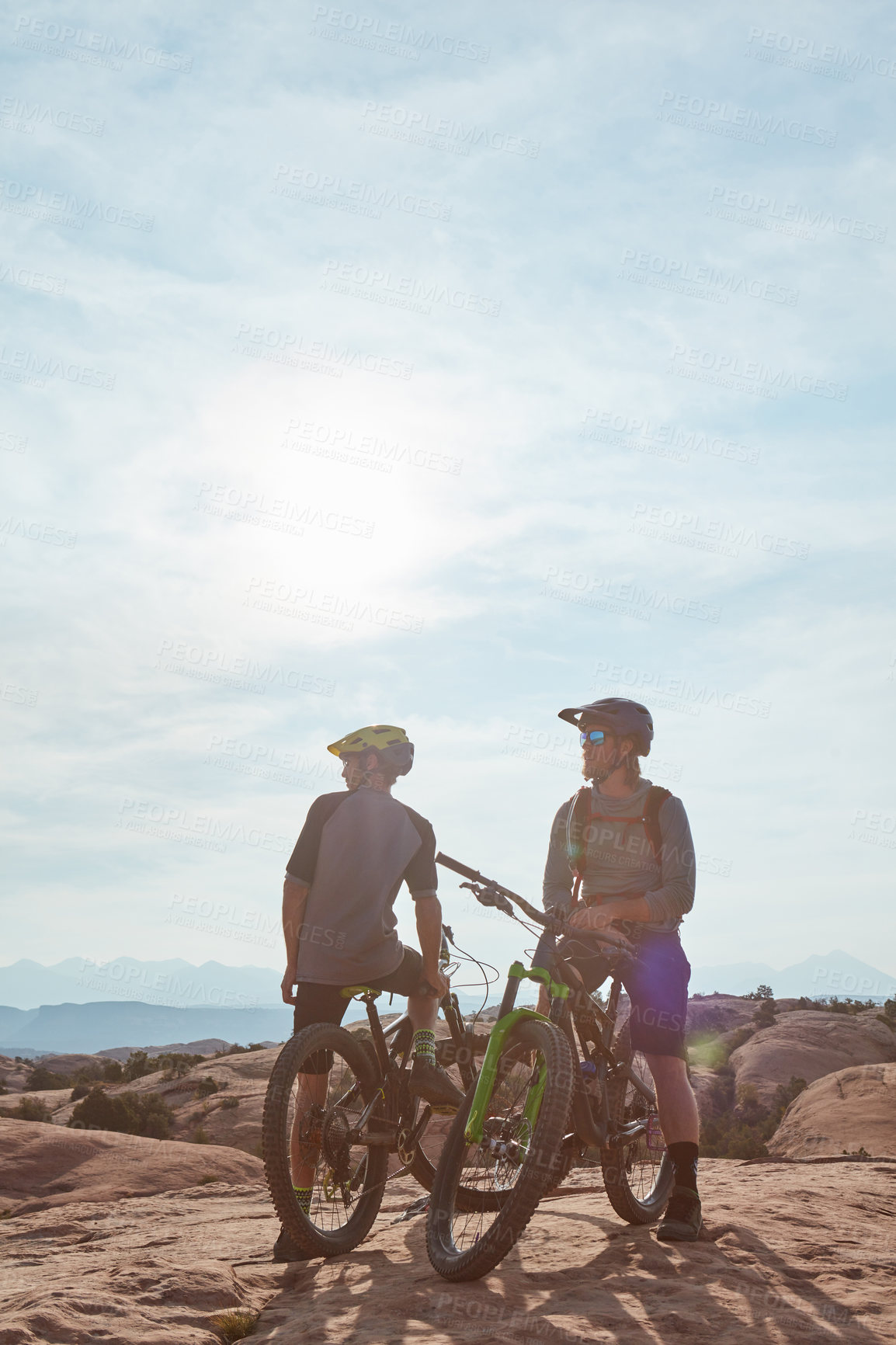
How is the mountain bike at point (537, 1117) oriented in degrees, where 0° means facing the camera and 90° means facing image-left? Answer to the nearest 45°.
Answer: approximately 45°

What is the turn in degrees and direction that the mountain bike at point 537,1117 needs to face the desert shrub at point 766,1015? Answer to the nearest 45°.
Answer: approximately 135° to its right

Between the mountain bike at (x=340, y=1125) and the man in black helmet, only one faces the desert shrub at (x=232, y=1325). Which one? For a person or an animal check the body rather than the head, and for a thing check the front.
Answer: the man in black helmet

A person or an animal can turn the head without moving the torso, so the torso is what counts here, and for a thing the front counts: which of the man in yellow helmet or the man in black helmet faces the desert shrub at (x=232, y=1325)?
the man in black helmet

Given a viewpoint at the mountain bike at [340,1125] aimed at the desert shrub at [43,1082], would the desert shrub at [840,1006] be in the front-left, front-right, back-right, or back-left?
front-right

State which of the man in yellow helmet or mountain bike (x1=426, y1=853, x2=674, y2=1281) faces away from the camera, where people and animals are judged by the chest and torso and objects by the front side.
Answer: the man in yellow helmet

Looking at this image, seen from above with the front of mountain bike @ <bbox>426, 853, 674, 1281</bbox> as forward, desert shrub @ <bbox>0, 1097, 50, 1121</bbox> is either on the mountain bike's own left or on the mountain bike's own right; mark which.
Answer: on the mountain bike's own right

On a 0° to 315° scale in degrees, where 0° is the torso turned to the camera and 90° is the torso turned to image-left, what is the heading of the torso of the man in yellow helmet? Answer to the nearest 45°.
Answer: approximately 180°

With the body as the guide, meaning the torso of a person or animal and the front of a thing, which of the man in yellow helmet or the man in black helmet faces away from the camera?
the man in yellow helmet
